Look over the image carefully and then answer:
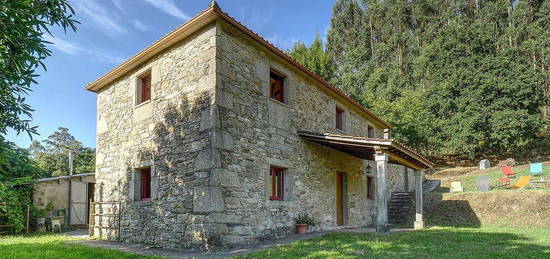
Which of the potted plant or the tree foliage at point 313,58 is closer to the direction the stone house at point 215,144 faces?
the potted plant

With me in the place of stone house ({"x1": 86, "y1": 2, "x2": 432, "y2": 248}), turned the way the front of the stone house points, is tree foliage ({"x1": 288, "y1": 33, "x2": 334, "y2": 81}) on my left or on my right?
on my left

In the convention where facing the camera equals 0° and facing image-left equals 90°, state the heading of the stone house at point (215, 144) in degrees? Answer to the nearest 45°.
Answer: approximately 315°
